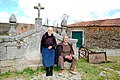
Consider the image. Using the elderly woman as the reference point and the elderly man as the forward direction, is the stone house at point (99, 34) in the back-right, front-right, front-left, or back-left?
front-left

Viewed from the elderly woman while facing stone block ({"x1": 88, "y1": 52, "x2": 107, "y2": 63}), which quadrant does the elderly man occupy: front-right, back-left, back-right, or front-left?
front-right

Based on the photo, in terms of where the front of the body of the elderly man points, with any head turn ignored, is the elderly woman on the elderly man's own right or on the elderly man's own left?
on the elderly man's own right

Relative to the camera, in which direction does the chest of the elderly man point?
toward the camera

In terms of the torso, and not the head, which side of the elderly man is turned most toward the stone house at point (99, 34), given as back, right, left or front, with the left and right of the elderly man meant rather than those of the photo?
back

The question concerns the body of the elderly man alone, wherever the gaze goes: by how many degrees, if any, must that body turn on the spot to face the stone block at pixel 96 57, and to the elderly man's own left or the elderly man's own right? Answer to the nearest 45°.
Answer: approximately 135° to the elderly man's own left
